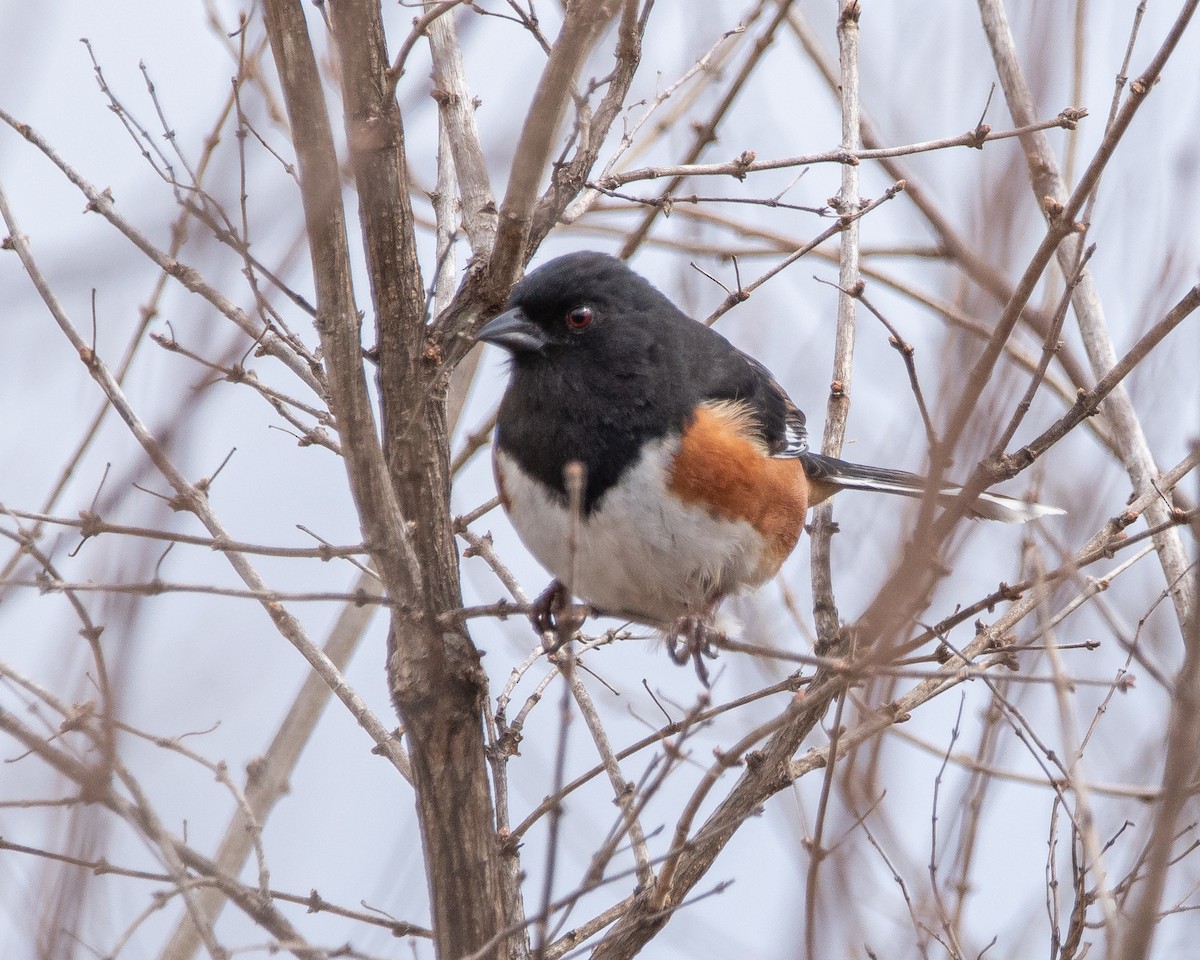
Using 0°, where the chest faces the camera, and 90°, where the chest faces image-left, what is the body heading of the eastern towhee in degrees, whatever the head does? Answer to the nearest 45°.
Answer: approximately 45°
